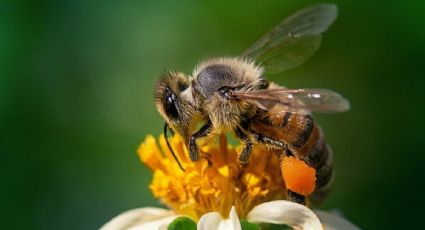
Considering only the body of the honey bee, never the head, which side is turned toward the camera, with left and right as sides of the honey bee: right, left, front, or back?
left
